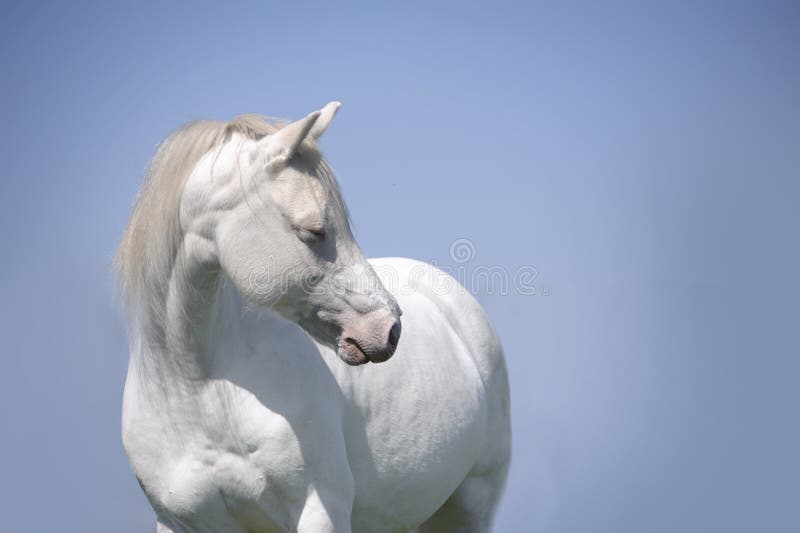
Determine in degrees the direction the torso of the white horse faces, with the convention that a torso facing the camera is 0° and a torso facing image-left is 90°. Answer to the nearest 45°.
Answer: approximately 45°
